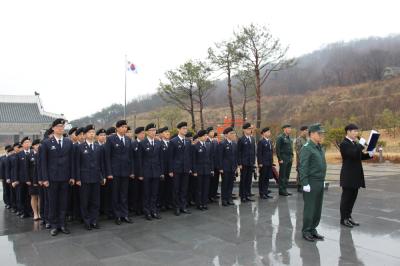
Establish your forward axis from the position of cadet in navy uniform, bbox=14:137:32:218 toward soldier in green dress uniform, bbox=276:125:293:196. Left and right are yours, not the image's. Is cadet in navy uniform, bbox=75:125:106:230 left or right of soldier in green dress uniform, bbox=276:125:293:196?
right

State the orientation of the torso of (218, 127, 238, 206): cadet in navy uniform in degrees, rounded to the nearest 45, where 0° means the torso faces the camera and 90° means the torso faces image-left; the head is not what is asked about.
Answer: approximately 315°

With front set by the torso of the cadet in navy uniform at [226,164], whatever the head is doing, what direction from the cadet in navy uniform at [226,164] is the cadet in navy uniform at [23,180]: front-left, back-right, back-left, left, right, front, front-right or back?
back-right

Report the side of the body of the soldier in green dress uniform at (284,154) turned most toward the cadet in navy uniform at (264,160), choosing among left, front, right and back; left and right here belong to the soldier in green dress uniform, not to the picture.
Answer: right

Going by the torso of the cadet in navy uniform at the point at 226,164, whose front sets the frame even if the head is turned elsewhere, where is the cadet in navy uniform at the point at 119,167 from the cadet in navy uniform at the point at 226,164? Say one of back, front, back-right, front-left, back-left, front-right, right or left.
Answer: right

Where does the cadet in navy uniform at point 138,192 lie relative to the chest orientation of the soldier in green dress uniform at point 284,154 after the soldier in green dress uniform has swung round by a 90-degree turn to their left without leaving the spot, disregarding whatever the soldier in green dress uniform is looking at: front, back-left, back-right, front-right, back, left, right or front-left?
back

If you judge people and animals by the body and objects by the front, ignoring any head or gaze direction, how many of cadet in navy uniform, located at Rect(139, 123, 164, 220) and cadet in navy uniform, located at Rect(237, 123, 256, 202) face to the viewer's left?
0

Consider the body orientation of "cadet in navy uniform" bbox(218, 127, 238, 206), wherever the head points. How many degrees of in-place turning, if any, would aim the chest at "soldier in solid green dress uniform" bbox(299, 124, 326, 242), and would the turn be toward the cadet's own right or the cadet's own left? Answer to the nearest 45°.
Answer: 0° — they already face them

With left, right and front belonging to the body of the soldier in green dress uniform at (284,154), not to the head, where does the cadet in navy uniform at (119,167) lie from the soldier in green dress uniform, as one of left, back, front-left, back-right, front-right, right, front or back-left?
right

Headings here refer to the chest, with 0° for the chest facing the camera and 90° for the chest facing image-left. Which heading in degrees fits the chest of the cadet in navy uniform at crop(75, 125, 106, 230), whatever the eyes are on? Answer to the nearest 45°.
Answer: approximately 315°

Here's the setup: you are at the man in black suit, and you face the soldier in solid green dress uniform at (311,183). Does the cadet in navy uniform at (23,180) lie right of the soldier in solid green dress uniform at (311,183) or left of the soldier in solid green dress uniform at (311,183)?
right

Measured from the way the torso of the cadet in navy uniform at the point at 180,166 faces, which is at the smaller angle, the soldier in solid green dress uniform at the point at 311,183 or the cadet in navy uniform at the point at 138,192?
the soldier in solid green dress uniform

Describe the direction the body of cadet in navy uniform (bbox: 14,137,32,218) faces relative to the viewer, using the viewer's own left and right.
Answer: facing the viewer and to the right of the viewer

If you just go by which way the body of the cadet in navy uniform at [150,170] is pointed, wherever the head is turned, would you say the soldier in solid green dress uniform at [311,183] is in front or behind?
in front

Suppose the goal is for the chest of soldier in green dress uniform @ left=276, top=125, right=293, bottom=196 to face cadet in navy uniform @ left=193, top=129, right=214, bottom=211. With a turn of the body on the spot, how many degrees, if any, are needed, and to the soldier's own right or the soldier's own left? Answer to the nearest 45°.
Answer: approximately 90° to the soldier's own right
